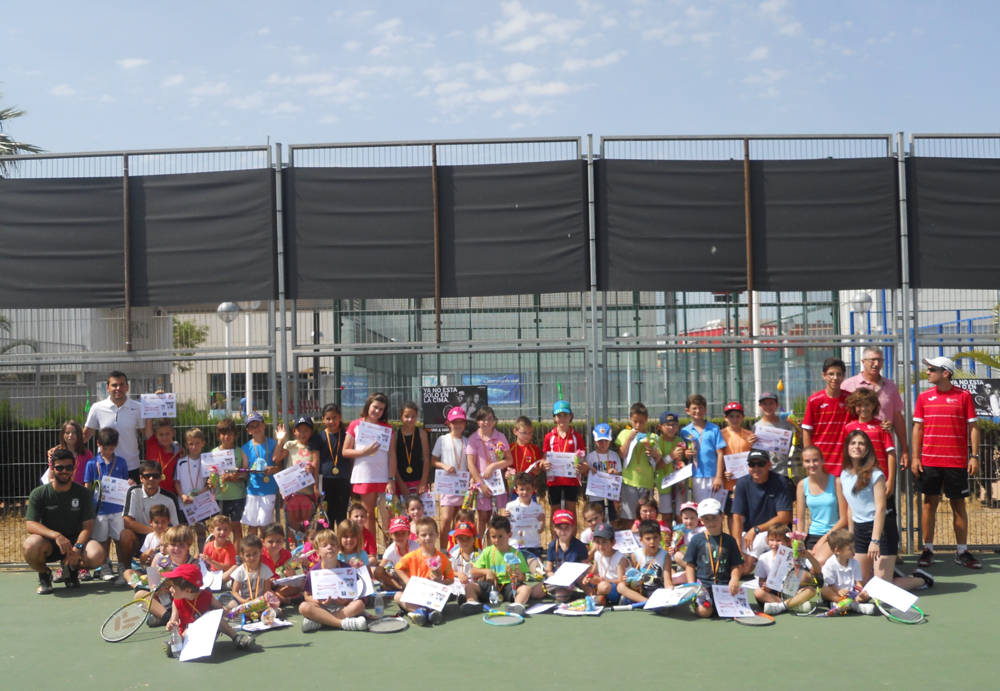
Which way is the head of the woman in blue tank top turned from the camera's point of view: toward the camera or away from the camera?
toward the camera

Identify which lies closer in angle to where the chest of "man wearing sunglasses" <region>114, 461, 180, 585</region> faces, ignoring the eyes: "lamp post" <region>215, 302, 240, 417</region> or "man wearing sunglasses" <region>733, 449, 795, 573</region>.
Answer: the man wearing sunglasses

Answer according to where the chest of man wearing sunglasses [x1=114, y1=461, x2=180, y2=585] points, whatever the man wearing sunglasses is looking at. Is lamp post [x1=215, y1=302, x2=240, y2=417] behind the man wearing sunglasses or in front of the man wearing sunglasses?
behind

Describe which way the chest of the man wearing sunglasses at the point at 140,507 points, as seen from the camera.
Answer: toward the camera

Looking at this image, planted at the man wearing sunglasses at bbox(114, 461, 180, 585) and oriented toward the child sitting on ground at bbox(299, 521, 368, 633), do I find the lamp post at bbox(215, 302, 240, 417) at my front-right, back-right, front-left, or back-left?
back-left

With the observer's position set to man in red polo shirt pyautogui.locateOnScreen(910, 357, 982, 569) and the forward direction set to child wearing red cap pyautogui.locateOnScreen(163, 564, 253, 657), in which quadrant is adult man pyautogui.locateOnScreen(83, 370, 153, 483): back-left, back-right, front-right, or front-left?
front-right

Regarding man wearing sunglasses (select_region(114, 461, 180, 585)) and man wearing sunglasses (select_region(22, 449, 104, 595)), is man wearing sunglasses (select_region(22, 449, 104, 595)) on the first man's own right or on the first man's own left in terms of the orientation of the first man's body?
on the first man's own right

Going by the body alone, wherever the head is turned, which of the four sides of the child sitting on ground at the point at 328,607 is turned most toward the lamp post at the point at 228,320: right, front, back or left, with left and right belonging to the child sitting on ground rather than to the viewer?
back

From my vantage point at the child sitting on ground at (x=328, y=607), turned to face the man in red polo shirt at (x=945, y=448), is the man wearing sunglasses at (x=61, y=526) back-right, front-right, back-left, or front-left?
back-left

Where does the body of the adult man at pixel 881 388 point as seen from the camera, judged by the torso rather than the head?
toward the camera

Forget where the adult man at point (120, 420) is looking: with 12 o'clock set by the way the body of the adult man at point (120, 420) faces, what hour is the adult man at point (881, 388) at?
the adult man at point (881, 388) is roughly at 10 o'clock from the adult man at point (120, 420).

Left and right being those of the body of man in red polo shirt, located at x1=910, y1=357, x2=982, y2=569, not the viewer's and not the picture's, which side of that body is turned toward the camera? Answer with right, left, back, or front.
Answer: front

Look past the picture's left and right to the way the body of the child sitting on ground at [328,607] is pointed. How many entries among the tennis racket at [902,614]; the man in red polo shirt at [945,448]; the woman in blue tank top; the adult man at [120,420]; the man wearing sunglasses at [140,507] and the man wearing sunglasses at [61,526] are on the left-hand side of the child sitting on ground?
3
